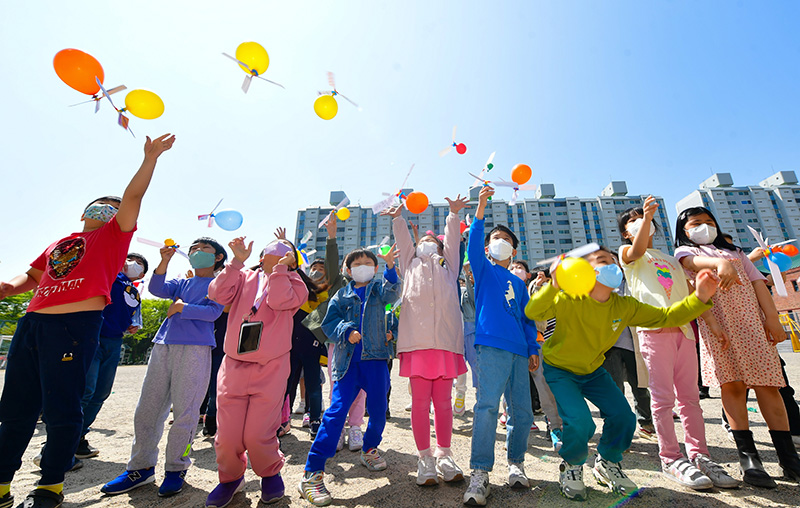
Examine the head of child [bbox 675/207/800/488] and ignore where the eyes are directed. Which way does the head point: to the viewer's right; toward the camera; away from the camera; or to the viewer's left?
toward the camera

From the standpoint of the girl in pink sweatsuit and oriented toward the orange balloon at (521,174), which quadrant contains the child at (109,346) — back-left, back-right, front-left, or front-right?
back-left

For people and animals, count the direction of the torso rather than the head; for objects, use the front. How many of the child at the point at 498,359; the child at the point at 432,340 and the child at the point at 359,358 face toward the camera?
3

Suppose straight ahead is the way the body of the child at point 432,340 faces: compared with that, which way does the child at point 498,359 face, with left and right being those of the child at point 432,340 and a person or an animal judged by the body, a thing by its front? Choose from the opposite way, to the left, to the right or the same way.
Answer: the same way

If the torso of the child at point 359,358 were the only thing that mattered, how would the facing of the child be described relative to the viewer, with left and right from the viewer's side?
facing the viewer

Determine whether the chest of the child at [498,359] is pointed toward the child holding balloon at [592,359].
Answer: no

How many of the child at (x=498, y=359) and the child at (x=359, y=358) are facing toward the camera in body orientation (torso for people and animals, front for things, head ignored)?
2

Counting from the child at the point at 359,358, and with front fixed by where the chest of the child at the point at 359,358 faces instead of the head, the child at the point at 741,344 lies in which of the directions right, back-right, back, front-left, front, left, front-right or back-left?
left

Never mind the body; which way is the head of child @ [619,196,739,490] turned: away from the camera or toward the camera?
toward the camera
